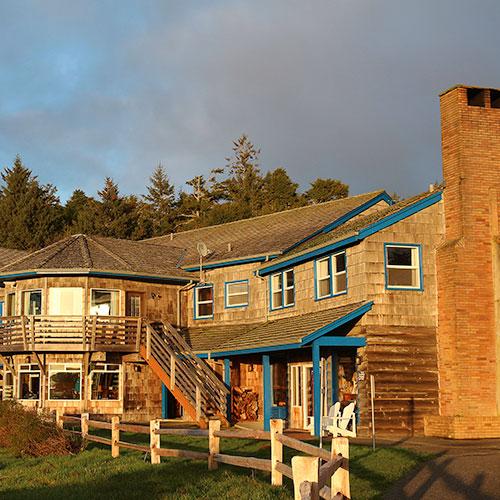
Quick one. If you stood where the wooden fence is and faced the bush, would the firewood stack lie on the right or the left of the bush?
right

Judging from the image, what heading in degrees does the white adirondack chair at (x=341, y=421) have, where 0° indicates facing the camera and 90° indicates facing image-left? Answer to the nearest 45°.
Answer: approximately 45°

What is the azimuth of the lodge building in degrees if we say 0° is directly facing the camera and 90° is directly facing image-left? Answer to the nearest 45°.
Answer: approximately 45°

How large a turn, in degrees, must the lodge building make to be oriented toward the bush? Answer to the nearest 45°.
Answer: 0° — it already faces it

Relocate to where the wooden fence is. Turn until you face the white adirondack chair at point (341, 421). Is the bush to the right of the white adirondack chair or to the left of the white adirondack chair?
left

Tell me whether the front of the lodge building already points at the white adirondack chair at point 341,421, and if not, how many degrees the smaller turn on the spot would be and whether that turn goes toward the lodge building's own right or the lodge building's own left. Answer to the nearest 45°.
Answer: approximately 45° to the lodge building's own left

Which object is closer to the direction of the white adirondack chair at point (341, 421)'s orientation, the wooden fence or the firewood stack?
the wooden fence

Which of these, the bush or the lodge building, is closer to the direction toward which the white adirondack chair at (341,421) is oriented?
the bush
